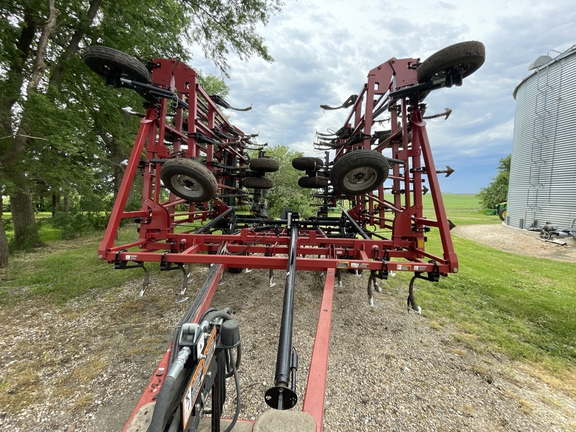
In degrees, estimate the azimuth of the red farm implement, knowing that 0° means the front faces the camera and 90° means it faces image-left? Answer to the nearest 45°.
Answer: approximately 0°

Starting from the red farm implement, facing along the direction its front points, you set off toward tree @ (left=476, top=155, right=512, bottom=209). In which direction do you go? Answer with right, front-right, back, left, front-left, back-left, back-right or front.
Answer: back-left

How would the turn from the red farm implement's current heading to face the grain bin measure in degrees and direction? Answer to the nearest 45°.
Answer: approximately 135° to its left

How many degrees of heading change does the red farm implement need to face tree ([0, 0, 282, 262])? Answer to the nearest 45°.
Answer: approximately 135° to its right

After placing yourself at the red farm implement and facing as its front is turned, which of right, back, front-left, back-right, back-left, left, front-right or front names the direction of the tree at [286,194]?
back
